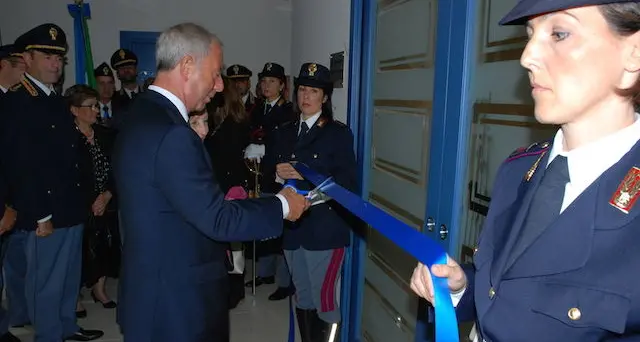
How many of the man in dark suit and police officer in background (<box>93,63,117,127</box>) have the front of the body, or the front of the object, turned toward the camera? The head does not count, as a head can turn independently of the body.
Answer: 1

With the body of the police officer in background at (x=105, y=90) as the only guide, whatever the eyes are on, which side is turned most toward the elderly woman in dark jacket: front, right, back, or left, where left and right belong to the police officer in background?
front

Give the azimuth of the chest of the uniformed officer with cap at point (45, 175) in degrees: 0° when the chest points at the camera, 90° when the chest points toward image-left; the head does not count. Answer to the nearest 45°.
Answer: approximately 315°

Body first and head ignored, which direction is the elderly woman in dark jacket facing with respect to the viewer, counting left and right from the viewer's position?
facing the viewer and to the right of the viewer

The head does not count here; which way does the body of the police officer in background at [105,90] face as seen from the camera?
toward the camera

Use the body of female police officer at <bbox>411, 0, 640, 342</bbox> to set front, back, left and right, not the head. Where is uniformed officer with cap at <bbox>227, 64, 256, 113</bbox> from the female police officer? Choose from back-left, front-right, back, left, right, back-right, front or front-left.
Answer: right

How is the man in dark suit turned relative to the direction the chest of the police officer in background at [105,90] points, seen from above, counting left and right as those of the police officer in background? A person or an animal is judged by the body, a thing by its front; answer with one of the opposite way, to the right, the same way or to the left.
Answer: to the left

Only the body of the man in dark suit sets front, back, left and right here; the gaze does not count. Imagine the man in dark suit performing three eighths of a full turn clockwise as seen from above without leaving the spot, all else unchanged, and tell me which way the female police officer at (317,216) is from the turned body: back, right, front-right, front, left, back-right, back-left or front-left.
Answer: back

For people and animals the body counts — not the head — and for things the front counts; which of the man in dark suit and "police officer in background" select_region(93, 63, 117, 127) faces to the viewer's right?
the man in dark suit

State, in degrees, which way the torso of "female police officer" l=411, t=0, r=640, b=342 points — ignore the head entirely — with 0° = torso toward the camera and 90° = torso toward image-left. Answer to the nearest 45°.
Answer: approximately 45°

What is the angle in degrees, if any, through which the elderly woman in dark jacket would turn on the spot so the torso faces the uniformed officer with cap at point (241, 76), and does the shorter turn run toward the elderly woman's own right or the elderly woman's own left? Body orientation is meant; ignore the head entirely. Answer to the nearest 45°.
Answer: approximately 90° to the elderly woman's own left

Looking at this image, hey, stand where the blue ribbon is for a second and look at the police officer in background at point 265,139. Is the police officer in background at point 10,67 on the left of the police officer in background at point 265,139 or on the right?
left

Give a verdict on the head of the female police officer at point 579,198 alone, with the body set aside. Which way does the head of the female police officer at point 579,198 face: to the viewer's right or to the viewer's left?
to the viewer's left

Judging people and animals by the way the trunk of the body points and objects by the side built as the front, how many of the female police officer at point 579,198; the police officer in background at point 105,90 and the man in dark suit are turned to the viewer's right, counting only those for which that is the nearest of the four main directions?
1

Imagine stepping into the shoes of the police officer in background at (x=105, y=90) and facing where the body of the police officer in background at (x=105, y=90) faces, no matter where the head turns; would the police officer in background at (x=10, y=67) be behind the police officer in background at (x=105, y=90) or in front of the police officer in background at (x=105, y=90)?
in front

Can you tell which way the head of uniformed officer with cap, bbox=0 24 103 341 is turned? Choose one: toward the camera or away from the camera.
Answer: toward the camera
